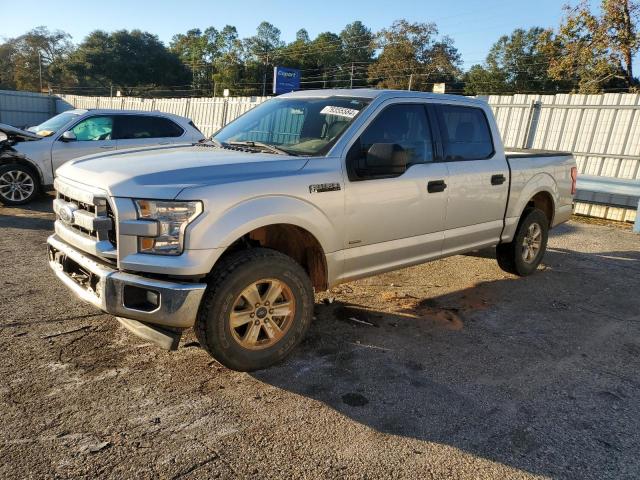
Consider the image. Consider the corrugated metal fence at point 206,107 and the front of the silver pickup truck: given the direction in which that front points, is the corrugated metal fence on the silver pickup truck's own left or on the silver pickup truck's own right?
on the silver pickup truck's own right

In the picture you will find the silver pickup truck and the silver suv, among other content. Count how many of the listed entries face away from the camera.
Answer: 0

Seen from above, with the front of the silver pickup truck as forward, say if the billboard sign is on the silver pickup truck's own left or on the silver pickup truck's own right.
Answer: on the silver pickup truck's own right

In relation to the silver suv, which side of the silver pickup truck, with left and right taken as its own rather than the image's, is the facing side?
right

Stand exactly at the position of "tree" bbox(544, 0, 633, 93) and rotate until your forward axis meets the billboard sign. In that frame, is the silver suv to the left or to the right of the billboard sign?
left

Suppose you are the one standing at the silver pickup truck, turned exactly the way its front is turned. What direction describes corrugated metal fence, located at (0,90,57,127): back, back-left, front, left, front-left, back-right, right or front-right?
right

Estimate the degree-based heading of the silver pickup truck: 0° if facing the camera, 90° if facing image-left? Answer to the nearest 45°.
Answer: approximately 45°

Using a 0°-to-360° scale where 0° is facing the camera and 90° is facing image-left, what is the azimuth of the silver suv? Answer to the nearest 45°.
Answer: approximately 90°

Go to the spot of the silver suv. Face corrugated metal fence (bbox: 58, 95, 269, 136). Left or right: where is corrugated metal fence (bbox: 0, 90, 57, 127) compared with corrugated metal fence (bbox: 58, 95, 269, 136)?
left

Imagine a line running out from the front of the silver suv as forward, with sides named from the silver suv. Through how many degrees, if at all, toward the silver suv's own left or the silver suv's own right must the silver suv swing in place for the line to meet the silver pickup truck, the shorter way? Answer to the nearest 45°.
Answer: approximately 90° to the silver suv's own left

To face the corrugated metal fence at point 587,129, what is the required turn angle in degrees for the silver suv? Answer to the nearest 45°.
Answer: approximately 180°

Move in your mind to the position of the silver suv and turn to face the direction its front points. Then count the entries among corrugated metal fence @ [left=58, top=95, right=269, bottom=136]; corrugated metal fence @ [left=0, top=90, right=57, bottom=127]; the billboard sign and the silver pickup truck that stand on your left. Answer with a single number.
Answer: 1

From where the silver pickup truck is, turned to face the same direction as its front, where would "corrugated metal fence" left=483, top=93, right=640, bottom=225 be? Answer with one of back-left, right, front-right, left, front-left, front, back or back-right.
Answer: back

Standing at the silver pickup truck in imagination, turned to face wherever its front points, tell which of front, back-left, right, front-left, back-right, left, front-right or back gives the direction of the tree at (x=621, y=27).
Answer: back

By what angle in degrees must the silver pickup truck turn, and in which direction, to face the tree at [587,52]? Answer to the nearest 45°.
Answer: approximately 180°
